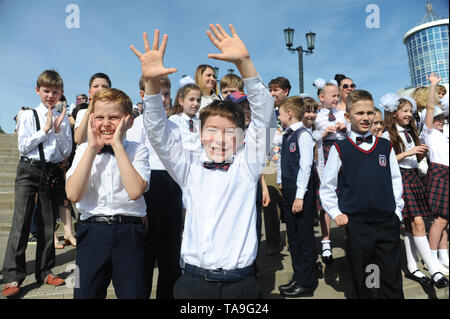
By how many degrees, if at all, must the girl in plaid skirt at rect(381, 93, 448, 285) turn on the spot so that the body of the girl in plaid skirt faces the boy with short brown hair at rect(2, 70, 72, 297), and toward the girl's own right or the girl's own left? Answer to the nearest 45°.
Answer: approximately 90° to the girl's own right
